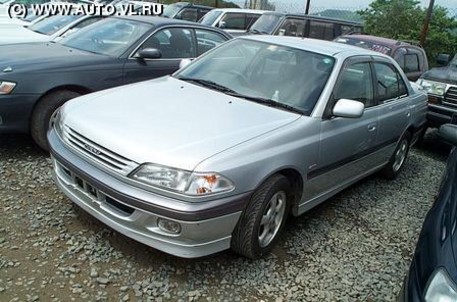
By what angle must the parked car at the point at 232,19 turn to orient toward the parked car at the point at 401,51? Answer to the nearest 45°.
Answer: approximately 90° to its left

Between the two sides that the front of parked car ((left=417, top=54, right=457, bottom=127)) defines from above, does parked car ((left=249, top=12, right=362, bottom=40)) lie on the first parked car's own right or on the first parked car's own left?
on the first parked car's own right

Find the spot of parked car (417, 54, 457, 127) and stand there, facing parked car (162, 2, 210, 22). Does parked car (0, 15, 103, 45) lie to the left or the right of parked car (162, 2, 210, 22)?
left

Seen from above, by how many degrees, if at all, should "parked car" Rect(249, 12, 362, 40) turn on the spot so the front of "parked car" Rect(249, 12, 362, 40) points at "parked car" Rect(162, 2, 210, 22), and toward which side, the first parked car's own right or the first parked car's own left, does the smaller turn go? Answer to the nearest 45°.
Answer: approximately 90° to the first parked car's own right

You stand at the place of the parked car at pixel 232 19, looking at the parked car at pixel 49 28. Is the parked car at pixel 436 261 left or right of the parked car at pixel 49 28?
left

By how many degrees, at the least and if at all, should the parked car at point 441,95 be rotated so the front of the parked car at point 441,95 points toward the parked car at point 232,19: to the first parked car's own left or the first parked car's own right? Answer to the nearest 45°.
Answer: approximately 90° to the first parked car's own right

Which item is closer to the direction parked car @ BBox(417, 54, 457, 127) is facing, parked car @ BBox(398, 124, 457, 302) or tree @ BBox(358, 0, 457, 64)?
the parked car

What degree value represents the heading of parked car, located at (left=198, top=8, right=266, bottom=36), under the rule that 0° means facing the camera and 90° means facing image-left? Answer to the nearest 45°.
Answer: approximately 45°

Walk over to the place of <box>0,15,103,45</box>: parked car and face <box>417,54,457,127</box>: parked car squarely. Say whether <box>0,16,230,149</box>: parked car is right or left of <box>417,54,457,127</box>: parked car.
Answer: right

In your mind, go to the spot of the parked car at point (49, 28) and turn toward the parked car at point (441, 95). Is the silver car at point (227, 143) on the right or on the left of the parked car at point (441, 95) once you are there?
right

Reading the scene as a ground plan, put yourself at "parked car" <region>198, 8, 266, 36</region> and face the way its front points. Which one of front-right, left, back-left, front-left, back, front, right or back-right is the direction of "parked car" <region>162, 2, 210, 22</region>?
right

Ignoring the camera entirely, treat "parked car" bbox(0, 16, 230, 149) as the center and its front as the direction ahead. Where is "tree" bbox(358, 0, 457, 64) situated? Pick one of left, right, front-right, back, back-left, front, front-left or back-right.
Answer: back

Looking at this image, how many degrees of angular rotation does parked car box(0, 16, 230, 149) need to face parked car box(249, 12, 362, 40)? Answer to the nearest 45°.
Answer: approximately 180°
